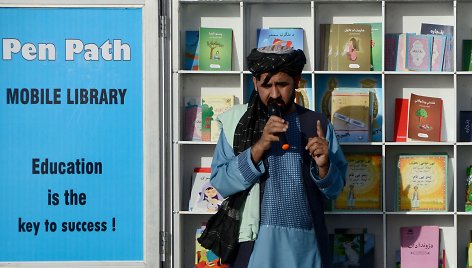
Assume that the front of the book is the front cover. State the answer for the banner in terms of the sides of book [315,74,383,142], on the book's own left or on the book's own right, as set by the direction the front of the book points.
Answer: on the book's own right

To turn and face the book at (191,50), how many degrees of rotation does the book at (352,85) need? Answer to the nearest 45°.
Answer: approximately 90° to its right

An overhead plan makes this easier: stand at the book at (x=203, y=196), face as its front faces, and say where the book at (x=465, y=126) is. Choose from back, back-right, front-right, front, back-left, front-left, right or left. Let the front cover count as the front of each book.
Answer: left

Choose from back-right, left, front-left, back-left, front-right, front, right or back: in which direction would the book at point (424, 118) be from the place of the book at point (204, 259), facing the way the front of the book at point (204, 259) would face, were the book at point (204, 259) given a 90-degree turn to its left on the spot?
front

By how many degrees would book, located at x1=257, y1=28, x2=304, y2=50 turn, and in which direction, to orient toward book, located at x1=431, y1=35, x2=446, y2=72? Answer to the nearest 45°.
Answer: approximately 90° to its left

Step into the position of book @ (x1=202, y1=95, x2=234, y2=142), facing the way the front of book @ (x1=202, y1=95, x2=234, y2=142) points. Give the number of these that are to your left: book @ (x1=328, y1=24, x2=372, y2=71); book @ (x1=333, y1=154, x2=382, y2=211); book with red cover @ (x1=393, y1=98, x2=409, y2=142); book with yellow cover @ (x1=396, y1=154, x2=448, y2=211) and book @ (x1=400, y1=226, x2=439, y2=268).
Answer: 5

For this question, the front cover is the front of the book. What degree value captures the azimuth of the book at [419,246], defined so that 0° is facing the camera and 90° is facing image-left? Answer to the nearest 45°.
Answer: approximately 0°

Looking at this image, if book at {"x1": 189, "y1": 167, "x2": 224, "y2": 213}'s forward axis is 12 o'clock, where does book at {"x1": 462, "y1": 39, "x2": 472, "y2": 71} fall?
book at {"x1": 462, "y1": 39, "x2": 472, "y2": 71} is roughly at 9 o'clock from book at {"x1": 189, "y1": 167, "x2": 224, "y2": 213}.

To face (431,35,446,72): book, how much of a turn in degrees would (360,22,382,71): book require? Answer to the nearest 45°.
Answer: approximately 90° to its left

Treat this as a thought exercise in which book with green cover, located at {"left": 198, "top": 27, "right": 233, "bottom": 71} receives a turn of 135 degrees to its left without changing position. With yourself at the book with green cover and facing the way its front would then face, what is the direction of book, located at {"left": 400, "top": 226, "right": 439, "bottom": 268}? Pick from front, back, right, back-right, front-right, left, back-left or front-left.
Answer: front-right
